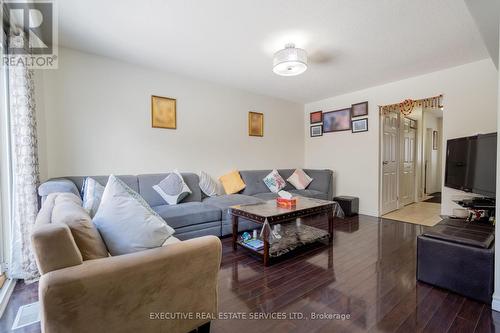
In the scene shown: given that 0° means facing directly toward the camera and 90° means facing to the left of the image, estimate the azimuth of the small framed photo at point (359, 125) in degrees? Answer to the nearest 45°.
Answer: approximately 45°

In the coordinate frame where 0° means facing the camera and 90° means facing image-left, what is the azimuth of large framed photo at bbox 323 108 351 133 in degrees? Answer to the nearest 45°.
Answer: approximately 45°

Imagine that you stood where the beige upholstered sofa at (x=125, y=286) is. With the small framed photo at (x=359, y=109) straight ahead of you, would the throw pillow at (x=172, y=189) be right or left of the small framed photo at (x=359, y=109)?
left

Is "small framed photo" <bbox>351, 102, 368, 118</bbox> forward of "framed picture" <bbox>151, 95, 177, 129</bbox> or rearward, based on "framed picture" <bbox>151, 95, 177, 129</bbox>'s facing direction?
forward

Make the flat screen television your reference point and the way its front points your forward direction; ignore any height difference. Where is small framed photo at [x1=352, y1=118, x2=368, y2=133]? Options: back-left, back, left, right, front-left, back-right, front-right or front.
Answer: right

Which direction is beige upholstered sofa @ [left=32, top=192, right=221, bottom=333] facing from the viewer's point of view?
to the viewer's right

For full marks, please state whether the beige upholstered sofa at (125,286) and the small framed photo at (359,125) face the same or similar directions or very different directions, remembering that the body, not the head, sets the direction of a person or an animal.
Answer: very different directions

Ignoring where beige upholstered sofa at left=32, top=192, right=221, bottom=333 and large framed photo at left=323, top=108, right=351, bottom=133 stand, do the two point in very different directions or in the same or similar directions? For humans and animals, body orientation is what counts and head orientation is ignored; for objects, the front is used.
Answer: very different directions

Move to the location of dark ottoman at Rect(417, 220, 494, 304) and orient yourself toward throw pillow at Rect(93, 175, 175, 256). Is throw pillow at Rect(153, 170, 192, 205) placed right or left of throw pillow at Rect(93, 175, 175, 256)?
right

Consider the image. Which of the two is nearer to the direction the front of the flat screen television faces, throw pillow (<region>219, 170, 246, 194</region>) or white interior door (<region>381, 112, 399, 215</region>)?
the throw pillow

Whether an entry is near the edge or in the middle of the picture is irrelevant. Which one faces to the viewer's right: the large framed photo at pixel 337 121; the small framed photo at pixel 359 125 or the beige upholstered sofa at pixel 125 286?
the beige upholstered sofa

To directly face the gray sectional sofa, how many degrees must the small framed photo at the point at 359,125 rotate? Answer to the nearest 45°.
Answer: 0° — it already faces it

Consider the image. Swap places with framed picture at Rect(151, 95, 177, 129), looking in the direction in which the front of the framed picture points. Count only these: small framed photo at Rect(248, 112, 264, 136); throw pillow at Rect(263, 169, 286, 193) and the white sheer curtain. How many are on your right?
1
